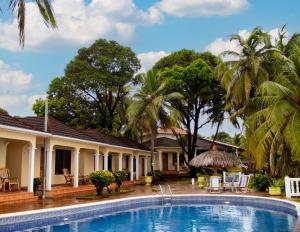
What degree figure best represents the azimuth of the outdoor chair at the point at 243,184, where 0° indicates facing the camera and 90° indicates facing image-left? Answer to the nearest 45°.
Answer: approximately 45°

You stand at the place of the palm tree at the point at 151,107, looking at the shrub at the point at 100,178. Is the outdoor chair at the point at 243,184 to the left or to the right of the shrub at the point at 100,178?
left

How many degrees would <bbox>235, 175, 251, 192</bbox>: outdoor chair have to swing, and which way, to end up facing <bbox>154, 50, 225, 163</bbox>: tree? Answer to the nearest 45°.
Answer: approximately 135° to its right

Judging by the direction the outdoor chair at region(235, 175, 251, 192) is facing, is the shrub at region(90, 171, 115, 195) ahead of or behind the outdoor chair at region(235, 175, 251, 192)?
ahead

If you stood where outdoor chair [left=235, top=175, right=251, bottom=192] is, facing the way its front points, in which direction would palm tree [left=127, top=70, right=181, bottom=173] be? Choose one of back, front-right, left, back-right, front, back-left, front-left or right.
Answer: right

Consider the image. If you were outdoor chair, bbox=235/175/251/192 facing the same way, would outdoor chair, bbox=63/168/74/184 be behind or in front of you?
in front

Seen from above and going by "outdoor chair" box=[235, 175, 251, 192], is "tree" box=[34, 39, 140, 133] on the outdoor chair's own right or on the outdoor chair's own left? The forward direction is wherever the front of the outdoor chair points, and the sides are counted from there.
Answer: on the outdoor chair's own right
